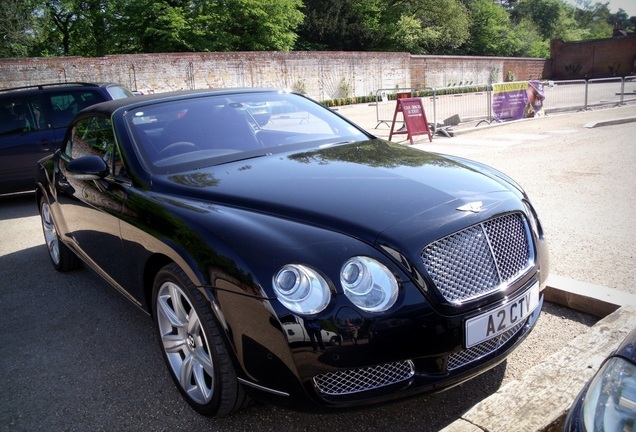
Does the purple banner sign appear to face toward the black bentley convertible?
yes

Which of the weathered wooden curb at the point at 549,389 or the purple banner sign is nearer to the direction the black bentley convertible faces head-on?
the weathered wooden curb

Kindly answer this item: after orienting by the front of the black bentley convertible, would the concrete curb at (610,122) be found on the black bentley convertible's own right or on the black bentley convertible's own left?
on the black bentley convertible's own left

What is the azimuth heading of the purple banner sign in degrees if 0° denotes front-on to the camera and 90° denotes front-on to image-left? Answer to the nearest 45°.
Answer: approximately 0°

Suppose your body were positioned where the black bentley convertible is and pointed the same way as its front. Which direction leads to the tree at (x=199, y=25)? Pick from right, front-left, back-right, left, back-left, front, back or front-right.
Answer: back-left

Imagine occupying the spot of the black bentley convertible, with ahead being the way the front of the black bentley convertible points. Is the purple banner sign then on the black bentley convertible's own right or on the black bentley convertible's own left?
on the black bentley convertible's own left

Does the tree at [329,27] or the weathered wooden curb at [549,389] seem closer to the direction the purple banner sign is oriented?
the weathered wooden curb

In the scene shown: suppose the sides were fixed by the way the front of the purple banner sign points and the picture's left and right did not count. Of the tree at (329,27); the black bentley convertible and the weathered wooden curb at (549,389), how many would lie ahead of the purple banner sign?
2

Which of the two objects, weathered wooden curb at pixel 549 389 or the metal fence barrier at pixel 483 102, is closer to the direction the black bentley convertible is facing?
the weathered wooden curb
